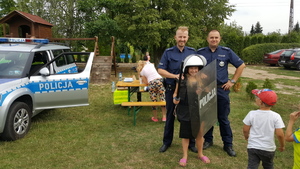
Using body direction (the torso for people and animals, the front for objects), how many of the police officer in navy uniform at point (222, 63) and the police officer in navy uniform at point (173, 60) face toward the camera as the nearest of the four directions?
2

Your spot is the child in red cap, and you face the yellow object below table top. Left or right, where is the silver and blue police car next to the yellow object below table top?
left

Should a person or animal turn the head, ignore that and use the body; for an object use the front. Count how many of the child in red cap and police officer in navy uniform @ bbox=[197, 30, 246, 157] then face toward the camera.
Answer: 1

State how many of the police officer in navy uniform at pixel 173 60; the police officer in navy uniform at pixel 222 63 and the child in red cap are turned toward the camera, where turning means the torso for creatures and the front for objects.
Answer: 2

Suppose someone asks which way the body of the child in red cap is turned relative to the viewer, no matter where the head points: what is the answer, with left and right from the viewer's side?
facing away from the viewer and to the left of the viewer

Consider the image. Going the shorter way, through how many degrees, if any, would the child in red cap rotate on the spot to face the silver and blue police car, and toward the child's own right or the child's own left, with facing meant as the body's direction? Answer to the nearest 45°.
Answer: approximately 45° to the child's own left

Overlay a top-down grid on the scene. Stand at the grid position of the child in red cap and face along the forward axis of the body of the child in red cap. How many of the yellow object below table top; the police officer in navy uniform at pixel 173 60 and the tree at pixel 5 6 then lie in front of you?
3

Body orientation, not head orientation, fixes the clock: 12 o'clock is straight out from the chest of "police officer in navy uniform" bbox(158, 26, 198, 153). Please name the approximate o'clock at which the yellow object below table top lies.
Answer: The yellow object below table top is roughly at 5 o'clock from the police officer in navy uniform.
